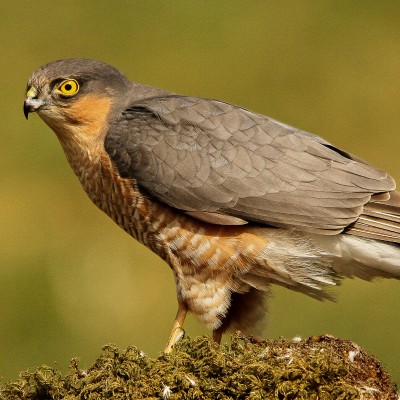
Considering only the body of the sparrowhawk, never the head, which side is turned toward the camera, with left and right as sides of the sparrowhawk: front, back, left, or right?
left
